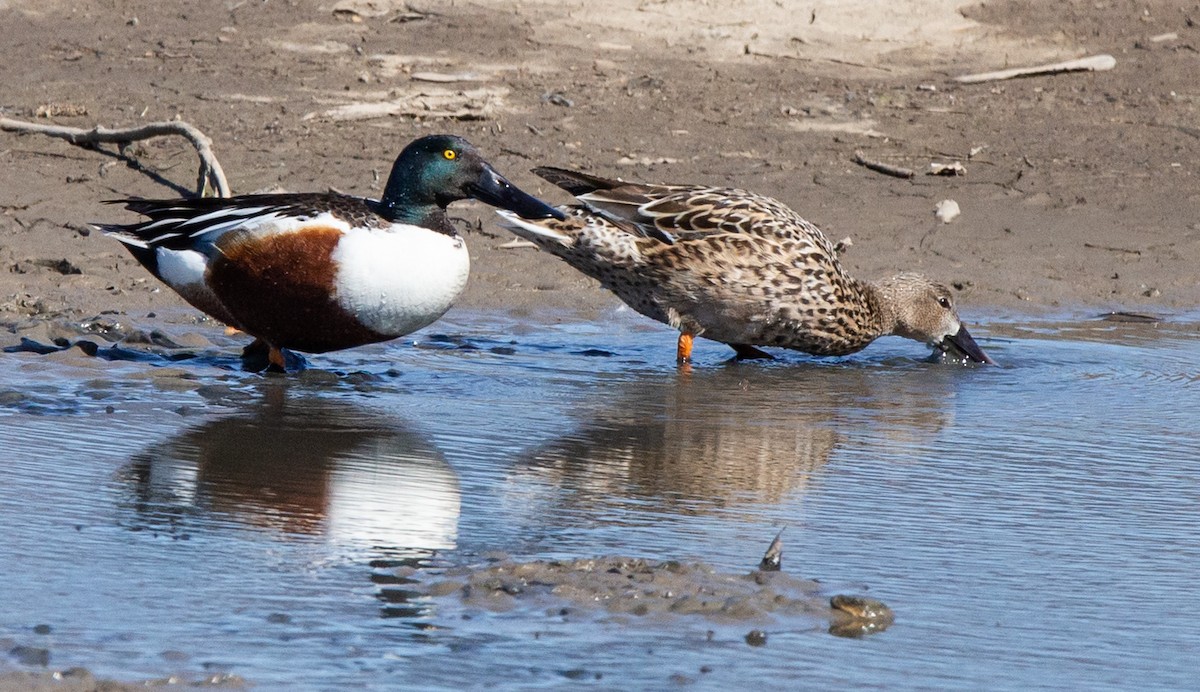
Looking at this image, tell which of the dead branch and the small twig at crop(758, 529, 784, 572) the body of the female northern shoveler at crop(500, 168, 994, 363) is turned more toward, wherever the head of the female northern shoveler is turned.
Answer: the small twig

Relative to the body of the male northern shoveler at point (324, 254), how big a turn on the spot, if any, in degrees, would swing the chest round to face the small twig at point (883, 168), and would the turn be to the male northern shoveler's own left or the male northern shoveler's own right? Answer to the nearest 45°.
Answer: approximately 45° to the male northern shoveler's own left

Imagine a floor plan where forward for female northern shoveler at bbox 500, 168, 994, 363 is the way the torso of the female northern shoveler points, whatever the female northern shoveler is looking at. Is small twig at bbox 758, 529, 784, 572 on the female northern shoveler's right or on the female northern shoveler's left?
on the female northern shoveler's right

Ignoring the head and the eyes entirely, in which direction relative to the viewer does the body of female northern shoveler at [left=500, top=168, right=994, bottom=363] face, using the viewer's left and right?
facing to the right of the viewer

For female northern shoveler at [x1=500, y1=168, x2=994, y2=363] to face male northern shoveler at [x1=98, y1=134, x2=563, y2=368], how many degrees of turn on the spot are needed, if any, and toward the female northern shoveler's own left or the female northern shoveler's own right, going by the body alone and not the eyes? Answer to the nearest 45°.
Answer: approximately 135° to the female northern shoveler's own right

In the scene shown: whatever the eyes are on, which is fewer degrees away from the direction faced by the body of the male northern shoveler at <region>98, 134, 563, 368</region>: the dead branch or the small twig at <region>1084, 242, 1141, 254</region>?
the small twig

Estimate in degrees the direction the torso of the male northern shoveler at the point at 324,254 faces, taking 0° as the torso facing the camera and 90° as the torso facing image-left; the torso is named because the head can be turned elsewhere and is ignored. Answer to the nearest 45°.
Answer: approximately 270°

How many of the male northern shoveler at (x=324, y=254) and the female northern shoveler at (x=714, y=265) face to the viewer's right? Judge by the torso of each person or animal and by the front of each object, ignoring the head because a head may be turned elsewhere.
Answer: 2

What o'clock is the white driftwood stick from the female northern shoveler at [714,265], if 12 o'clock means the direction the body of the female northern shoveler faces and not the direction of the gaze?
The white driftwood stick is roughly at 10 o'clock from the female northern shoveler.

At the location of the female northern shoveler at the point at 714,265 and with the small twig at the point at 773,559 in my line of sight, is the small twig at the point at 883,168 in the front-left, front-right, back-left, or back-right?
back-left

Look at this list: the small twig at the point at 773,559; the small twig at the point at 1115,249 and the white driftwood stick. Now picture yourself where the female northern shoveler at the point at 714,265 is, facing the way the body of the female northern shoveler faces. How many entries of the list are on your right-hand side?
1
